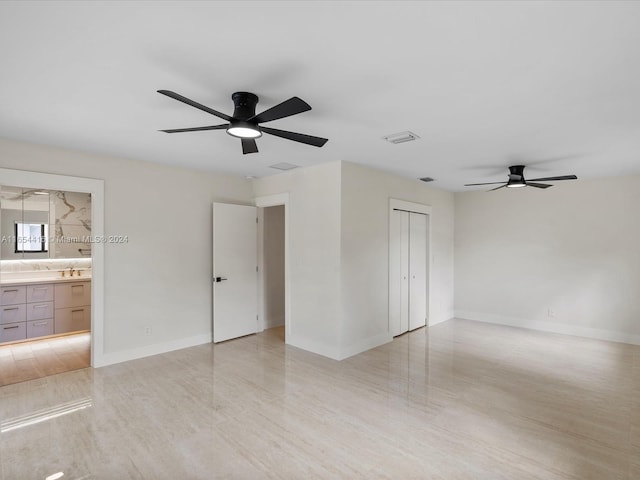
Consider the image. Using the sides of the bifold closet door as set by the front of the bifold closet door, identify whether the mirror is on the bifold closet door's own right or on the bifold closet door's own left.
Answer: on the bifold closet door's own right

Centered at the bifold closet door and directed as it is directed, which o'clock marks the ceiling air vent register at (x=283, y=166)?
The ceiling air vent register is roughly at 3 o'clock from the bifold closet door.

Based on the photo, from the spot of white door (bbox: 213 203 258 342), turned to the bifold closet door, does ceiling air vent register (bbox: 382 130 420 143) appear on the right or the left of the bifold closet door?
right

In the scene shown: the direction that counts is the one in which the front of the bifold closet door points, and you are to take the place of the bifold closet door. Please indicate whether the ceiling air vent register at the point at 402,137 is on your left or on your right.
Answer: on your right

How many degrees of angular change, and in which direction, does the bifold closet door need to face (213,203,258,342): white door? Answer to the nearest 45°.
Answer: approximately 135° to its right
